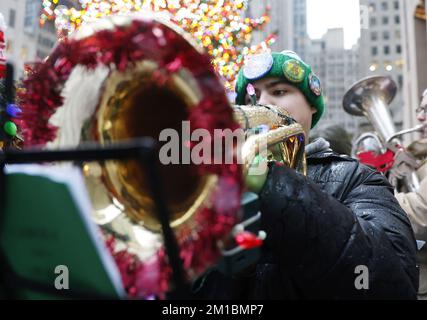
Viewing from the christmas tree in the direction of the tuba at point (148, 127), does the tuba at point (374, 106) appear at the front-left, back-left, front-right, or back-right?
front-left

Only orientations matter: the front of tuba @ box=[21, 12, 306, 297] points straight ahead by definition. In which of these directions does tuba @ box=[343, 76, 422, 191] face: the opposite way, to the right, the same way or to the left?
to the right

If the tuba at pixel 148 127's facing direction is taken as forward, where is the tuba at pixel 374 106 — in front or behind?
behind

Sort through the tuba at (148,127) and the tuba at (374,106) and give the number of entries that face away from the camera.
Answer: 0

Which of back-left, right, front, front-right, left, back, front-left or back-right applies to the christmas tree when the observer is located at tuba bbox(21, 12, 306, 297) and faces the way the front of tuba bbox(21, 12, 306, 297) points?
back-right

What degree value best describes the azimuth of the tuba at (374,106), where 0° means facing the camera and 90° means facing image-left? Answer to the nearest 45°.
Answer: approximately 90°

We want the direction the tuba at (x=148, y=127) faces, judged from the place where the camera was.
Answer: facing the viewer and to the left of the viewer
